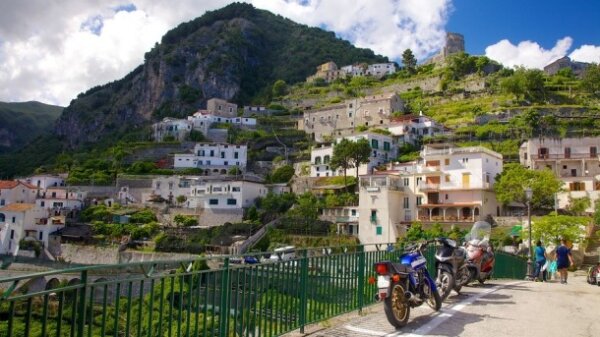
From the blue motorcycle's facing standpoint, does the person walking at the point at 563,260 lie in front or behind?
in front

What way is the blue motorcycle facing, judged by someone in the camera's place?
facing away from the viewer and to the right of the viewer

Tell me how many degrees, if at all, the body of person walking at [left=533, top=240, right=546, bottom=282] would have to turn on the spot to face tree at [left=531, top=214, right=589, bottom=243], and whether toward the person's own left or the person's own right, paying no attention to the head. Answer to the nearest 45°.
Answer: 0° — they already face it

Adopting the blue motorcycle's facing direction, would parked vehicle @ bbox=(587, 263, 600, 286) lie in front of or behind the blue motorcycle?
in front

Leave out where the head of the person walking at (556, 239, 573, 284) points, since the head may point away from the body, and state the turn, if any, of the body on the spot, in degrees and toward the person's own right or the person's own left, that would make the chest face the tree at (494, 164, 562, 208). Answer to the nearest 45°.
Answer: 0° — they already face it

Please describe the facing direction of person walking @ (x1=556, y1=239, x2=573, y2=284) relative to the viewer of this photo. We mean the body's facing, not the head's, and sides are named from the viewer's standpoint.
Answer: facing away from the viewer

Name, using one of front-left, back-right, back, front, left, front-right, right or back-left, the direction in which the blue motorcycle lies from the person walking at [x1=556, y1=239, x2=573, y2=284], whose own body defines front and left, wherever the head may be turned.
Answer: back

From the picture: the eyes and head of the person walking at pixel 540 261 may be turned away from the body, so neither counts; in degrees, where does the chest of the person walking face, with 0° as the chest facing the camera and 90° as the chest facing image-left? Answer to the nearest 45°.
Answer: approximately 180°

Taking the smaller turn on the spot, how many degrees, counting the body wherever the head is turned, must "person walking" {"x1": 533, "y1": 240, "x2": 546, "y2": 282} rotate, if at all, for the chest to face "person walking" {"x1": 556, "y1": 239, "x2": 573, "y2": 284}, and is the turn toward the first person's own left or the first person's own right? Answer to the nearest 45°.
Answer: approximately 135° to the first person's own right
